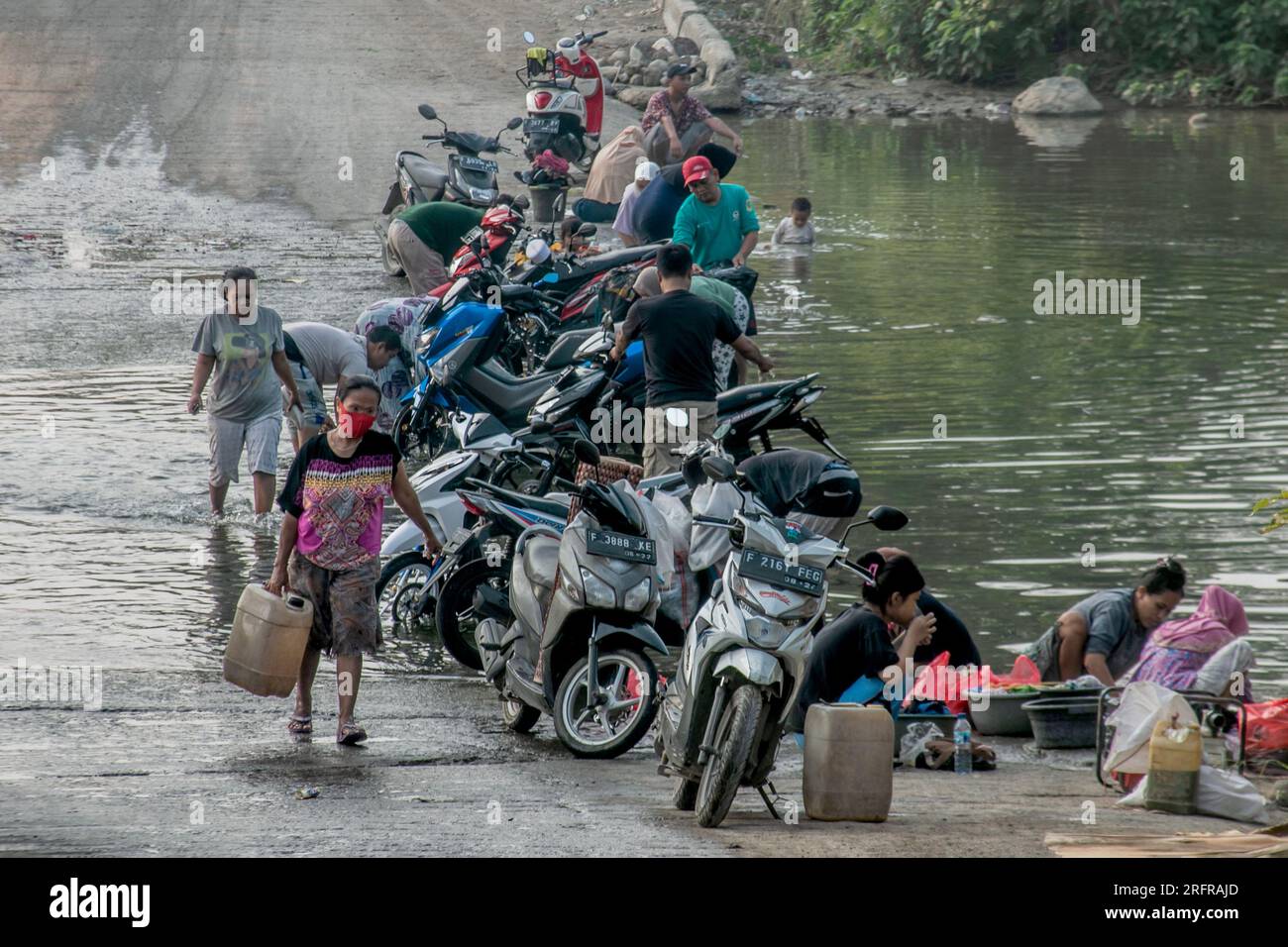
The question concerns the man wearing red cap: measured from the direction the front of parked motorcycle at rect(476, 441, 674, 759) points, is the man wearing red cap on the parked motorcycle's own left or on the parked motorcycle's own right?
on the parked motorcycle's own left

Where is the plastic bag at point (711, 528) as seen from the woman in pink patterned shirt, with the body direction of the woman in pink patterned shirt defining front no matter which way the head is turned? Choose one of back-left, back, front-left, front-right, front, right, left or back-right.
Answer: left

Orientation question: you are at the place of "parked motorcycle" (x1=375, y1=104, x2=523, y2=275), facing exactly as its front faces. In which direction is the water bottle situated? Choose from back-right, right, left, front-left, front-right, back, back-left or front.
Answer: front-right

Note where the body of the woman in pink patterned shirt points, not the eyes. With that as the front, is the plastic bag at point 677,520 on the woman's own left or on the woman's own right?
on the woman's own left
